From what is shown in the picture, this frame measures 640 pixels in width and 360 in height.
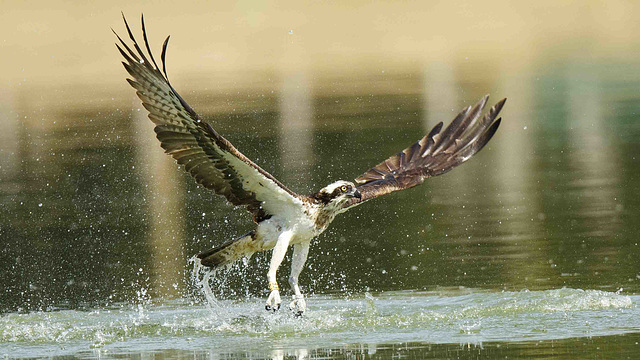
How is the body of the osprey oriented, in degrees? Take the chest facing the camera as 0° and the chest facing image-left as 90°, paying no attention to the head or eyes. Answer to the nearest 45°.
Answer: approximately 315°
